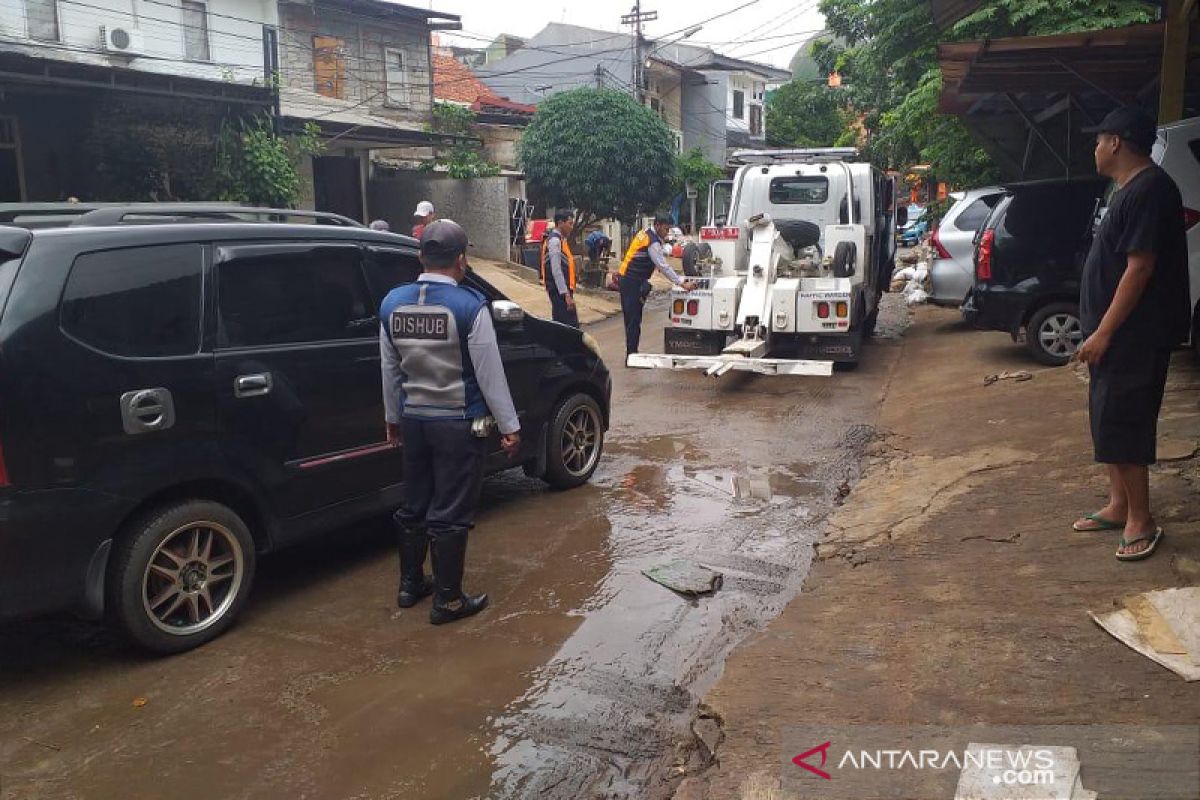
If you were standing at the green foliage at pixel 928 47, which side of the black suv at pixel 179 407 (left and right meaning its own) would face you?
front

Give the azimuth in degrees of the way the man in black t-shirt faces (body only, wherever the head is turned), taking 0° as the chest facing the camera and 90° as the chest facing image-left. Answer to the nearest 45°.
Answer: approximately 90°

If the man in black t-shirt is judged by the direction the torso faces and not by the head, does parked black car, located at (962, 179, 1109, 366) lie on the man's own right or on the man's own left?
on the man's own right

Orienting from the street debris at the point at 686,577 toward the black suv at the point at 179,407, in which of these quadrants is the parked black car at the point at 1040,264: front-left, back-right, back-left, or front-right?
back-right

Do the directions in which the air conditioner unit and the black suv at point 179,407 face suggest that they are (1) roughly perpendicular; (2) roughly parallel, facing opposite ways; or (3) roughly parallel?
roughly perpendicular

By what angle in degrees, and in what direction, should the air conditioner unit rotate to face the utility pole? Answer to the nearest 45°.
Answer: approximately 90° to its left

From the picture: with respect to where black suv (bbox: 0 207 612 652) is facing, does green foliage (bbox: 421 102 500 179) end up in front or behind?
in front

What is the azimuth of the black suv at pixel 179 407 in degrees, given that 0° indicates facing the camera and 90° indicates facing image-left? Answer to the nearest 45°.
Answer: approximately 225°

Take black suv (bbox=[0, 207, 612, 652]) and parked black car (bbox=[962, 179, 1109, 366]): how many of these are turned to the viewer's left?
0

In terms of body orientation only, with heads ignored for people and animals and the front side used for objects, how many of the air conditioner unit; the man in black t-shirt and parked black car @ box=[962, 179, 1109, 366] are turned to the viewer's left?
1

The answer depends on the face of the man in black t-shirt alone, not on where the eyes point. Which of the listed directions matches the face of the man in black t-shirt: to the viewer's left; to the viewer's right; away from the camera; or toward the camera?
to the viewer's left

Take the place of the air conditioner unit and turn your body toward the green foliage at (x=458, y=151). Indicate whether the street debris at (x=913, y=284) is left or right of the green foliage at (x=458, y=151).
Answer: right
